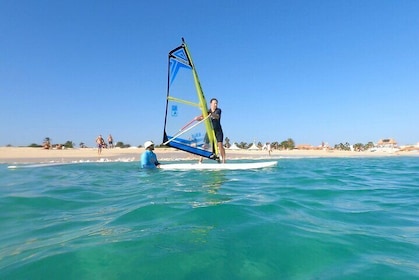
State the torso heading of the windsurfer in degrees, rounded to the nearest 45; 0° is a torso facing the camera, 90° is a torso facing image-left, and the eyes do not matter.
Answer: approximately 45°

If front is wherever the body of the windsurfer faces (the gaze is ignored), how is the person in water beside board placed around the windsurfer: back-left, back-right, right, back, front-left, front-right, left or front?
front-right
